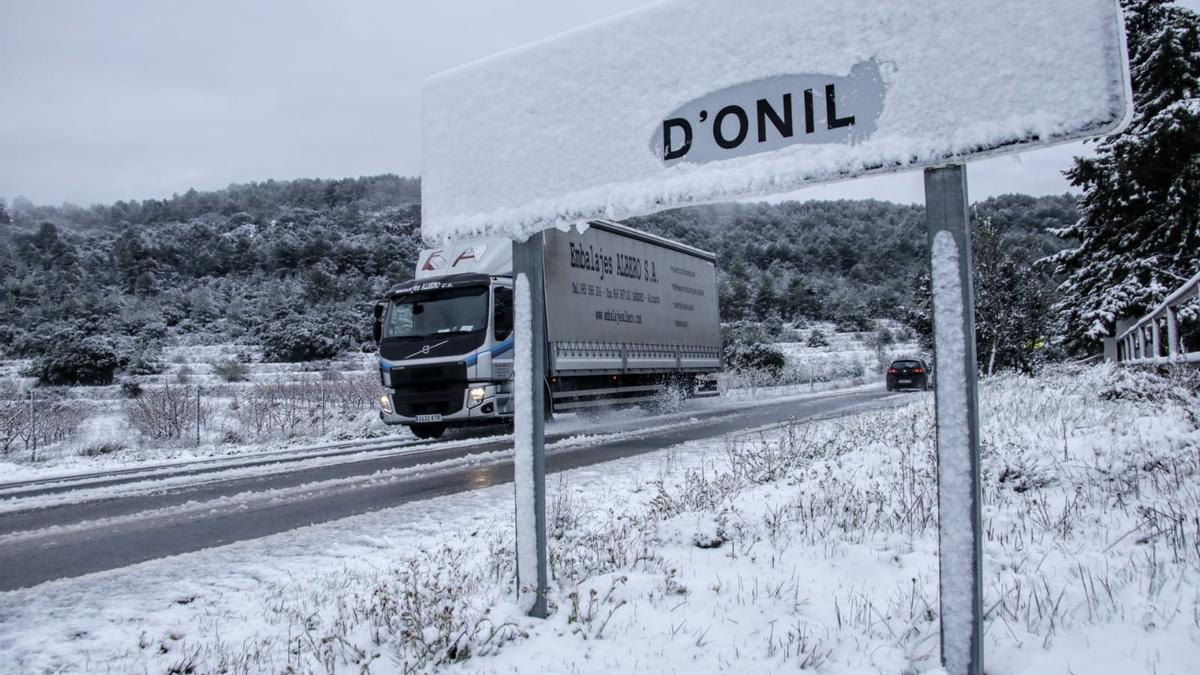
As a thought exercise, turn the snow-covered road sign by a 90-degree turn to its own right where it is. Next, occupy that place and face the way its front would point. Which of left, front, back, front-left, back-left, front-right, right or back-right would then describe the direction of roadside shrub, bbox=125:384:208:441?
front

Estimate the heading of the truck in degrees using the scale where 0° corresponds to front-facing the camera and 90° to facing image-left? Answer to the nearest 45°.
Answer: approximately 45°

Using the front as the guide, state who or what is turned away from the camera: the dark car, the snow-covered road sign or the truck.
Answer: the dark car

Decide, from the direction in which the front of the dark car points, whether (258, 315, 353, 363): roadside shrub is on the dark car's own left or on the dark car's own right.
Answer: on the dark car's own left

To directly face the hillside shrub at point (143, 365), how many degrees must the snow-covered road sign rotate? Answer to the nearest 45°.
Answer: approximately 90° to its right

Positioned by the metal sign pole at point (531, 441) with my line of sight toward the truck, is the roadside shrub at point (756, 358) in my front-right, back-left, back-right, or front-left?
front-right

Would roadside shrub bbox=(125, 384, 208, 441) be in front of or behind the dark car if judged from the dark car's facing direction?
behind

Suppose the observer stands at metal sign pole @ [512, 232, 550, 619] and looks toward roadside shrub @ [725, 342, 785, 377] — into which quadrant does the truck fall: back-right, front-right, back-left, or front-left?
front-left

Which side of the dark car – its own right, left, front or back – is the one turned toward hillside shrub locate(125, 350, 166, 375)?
left

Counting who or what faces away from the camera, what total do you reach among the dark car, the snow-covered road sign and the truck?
1

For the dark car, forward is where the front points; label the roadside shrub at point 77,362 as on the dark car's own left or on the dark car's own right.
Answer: on the dark car's own left

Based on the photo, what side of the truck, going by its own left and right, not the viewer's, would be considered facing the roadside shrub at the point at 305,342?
right

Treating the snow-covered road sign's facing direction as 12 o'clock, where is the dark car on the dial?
The dark car is roughly at 5 o'clock from the snow-covered road sign.

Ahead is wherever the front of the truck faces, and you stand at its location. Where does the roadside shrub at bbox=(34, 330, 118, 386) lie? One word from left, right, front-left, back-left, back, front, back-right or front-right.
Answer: right

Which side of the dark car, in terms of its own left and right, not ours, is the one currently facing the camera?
back

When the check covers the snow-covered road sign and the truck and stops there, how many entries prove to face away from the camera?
0

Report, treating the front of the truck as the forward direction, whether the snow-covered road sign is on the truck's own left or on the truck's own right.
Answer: on the truck's own left

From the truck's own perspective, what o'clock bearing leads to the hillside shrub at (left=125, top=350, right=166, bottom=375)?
The hillside shrub is roughly at 3 o'clock from the truck.

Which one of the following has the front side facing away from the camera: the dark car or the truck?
the dark car

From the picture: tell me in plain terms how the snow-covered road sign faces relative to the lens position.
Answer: facing the viewer and to the left of the viewer
